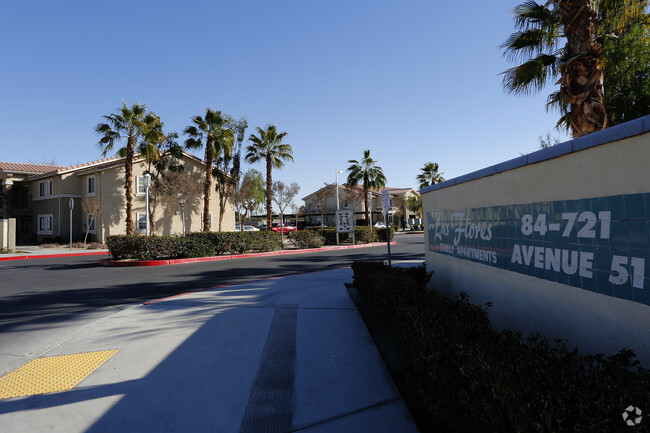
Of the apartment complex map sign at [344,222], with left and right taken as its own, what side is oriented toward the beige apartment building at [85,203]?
right

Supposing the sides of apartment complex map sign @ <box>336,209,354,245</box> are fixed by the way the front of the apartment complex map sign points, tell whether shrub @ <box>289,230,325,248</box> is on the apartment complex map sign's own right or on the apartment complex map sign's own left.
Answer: on the apartment complex map sign's own right

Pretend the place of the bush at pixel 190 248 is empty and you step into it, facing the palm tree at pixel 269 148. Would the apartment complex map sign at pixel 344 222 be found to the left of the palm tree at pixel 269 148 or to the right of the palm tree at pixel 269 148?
right

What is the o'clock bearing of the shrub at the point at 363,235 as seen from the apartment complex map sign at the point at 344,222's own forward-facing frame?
The shrub is roughly at 7 o'clock from the apartment complex map sign.

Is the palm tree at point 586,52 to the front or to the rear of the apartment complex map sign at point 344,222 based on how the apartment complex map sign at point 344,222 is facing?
to the front

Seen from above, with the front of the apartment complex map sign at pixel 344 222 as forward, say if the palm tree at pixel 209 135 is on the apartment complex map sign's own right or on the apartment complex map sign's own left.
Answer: on the apartment complex map sign's own right

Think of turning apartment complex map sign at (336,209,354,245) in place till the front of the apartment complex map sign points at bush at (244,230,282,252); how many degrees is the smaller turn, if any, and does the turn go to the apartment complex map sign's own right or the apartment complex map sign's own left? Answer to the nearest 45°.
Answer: approximately 45° to the apartment complex map sign's own right

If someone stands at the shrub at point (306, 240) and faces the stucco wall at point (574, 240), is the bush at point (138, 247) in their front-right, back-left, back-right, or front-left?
front-right

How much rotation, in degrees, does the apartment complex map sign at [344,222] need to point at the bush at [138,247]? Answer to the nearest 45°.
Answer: approximately 45° to its right

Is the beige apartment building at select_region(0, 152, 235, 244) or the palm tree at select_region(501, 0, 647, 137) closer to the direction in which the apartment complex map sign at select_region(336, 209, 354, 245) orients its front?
the palm tree

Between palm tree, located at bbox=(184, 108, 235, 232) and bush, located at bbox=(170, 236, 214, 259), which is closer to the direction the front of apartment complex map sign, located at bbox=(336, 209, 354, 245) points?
the bush

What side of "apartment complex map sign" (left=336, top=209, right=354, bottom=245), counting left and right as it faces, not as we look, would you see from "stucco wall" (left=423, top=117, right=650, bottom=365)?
front

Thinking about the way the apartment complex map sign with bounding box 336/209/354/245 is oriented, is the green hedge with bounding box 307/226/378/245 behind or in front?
behind

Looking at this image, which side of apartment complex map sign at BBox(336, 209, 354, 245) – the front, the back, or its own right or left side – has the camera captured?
front
